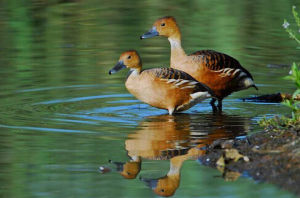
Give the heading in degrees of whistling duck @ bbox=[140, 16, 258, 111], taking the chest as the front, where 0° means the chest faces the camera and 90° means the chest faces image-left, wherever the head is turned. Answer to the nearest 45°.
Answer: approximately 90°

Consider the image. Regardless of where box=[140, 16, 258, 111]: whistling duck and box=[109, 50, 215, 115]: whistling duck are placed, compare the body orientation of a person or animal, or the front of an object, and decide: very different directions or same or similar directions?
same or similar directions

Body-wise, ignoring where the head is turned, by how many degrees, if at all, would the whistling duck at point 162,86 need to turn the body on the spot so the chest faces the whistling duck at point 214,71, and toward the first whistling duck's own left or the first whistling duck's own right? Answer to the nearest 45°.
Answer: approximately 135° to the first whistling duck's own right

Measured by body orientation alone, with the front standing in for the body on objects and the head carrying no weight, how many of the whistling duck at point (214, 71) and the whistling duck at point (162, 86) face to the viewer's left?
2

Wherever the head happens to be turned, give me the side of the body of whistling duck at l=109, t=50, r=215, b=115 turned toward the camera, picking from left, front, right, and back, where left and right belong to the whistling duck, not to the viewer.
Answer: left
